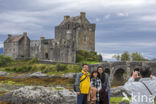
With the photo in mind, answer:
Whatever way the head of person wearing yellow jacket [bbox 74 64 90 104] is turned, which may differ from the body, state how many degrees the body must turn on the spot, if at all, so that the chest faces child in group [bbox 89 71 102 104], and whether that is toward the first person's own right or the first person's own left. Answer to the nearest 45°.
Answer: approximately 45° to the first person's own left

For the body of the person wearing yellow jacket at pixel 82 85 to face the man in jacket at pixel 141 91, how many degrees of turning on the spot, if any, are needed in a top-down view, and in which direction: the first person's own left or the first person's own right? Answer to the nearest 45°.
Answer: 0° — they already face them

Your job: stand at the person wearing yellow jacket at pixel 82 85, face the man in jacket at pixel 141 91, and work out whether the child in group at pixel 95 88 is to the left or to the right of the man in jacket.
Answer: left

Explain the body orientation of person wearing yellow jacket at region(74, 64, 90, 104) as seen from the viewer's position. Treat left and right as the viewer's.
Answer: facing the viewer and to the right of the viewer
